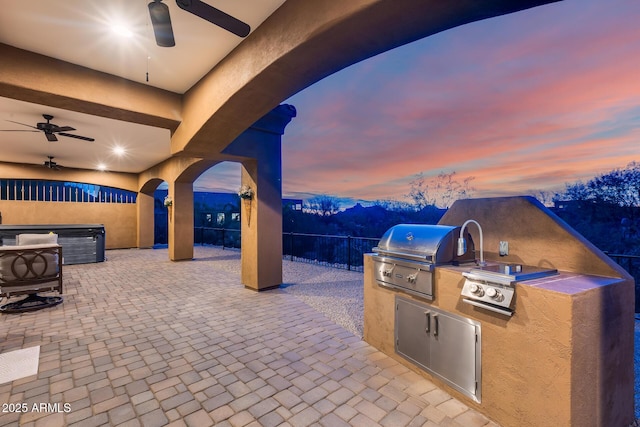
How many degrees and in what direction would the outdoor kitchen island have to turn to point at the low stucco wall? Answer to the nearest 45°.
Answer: approximately 45° to its right

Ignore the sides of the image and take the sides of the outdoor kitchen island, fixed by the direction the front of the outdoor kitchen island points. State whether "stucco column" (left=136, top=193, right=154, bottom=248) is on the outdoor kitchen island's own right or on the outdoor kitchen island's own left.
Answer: on the outdoor kitchen island's own right

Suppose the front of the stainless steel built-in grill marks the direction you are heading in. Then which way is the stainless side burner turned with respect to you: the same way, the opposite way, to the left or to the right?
the same way

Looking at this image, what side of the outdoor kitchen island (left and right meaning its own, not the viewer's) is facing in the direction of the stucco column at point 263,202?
right

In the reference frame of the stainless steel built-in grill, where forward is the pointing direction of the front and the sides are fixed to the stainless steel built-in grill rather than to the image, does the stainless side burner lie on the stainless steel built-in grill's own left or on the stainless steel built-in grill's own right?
on the stainless steel built-in grill's own left

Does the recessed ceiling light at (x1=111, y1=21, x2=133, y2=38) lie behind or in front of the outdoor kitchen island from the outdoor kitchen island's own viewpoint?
in front

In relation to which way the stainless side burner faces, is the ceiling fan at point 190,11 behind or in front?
in front

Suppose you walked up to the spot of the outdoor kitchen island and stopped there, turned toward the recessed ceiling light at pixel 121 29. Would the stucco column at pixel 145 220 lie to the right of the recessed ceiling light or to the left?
right

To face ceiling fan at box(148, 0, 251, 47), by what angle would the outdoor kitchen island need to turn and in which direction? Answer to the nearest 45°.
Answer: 0° — it already faces it

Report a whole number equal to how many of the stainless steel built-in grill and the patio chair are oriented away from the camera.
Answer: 1

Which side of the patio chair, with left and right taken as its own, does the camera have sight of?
back

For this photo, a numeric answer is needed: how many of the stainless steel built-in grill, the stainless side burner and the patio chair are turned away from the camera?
1

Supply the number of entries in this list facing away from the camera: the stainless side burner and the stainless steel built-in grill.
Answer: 0

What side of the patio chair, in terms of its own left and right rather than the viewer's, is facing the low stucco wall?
front

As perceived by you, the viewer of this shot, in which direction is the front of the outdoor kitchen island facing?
facing the viewer and to the left of the viewer
